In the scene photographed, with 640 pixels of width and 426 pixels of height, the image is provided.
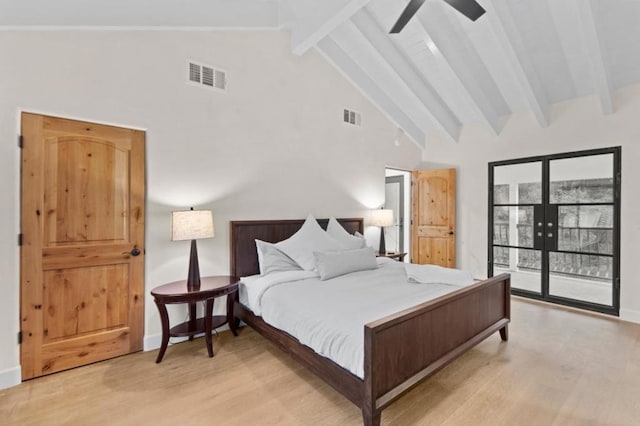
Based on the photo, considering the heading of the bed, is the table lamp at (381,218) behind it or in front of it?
behind

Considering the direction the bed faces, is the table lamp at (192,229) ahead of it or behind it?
behind

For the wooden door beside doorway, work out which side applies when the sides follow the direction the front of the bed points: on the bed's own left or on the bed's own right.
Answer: on the bed's own left

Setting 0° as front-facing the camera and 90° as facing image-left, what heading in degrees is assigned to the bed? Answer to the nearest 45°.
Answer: approximately 315°

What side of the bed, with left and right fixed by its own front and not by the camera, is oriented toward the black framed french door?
left

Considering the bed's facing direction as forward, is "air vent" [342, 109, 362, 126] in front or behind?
behind

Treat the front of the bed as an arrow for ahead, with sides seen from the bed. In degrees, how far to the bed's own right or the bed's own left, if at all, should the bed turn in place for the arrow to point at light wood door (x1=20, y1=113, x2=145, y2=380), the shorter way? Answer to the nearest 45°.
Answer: approximately 135° to the bed's own right
